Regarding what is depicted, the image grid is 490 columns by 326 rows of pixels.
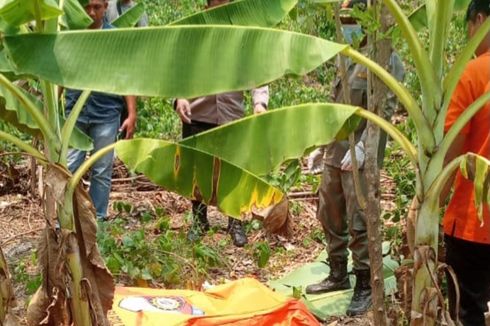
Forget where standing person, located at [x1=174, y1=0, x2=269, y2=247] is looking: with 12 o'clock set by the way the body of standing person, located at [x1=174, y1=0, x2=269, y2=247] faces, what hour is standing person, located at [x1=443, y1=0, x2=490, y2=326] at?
standing person, located at [x1=443, y1=0, x2=490, y2=326] is roughly at 11 o'clock from standing person, located at [x1=174, y1=0, x2=269, y2=247].

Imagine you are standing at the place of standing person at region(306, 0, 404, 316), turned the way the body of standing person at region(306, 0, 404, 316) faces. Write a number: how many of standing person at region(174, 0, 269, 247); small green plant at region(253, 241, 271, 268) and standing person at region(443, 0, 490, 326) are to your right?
2

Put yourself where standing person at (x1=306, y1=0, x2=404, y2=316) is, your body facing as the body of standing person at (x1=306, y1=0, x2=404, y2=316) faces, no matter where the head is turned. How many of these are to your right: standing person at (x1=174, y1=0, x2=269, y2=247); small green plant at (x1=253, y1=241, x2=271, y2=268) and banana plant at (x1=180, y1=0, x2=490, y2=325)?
2

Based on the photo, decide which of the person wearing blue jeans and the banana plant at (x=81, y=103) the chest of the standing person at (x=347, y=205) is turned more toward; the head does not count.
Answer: the banana plant

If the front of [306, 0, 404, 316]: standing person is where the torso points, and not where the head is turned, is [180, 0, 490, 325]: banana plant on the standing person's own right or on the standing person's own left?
on the standing person's own left

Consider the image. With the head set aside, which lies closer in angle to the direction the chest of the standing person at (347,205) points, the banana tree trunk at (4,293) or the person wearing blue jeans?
the banana tree trunk

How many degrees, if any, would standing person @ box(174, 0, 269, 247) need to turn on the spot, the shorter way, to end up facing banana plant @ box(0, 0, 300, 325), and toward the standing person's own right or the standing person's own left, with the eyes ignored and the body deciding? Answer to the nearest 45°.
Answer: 0° — they already face it

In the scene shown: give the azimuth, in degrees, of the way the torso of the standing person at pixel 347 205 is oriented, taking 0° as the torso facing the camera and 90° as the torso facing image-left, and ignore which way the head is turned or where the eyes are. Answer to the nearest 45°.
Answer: approximately 45°

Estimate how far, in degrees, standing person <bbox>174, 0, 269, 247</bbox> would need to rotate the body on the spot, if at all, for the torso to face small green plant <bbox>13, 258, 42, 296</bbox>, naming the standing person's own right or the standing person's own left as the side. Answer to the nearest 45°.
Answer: approximately 90° to the standing person's own right
